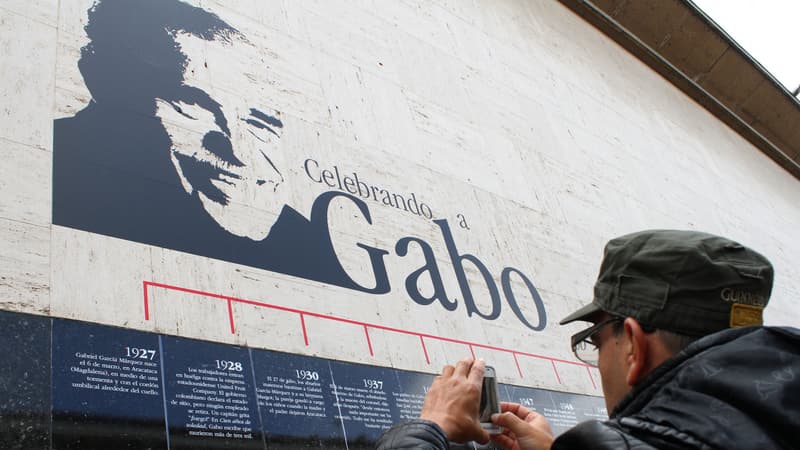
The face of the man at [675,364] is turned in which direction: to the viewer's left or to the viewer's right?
to the viewer's left

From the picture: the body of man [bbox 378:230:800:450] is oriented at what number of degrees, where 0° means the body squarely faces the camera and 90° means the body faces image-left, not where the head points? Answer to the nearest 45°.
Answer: approximately 135°
